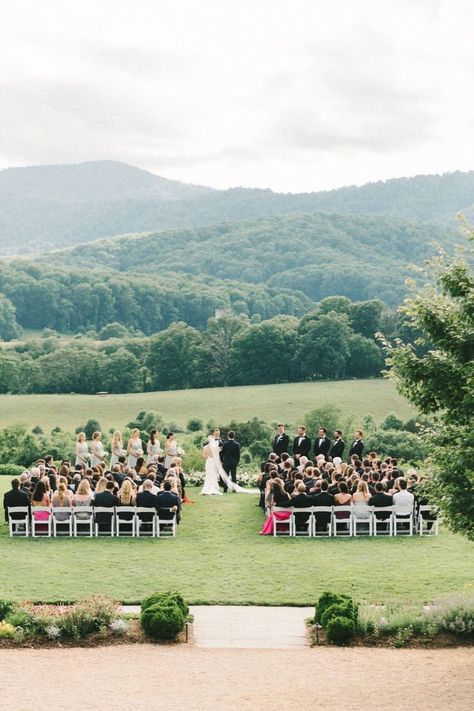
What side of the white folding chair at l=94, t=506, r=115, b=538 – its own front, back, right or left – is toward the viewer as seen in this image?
back

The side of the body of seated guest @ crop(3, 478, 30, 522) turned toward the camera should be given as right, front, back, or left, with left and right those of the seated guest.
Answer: back

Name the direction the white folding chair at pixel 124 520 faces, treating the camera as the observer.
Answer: facing away from the viewer

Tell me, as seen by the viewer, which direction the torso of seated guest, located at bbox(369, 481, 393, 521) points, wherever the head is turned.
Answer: away from the camera

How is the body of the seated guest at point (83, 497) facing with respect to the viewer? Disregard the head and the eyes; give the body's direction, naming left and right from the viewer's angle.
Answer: facing away from the viewer

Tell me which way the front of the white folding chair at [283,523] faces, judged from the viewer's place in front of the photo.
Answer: facing away from the viewer

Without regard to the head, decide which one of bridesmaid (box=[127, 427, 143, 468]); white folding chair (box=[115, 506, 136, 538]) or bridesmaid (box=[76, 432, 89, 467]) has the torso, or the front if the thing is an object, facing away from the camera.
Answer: the white folding chair

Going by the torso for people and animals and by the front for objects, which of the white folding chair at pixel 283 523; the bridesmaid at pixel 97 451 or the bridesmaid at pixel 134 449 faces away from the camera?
the white folding chair

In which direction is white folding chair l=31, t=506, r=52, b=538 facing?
away from the camera

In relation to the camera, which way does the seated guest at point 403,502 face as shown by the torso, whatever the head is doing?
away from the camera

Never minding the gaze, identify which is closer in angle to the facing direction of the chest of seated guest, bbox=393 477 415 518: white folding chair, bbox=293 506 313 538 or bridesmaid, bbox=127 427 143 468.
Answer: the bridesmaid

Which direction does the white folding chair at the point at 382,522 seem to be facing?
away from the camera

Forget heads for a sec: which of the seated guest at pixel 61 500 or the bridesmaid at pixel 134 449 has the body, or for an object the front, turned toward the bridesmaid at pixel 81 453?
the seated guest
